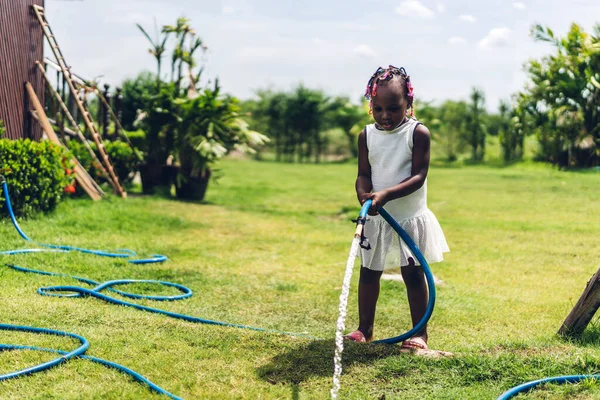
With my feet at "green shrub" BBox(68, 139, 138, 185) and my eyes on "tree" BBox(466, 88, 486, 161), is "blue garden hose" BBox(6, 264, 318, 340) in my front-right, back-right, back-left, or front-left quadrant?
back-right

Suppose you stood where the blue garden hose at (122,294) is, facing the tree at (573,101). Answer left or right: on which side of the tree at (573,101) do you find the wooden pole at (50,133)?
left

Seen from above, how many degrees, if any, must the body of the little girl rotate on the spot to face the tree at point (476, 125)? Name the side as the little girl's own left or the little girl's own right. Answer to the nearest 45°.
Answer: approximately 135° to the little girl's own right

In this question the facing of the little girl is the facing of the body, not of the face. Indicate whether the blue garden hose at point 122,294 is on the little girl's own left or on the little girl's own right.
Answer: on the little girl's own right

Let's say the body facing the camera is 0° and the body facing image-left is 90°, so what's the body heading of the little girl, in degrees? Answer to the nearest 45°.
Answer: approximately 45°

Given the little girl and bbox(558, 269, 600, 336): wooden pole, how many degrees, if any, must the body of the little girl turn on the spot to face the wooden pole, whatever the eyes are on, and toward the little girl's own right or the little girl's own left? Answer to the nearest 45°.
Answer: approximately 135° to the little girl's own left

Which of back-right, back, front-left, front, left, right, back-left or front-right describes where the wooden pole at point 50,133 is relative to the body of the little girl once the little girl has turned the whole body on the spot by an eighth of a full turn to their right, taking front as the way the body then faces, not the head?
front-right

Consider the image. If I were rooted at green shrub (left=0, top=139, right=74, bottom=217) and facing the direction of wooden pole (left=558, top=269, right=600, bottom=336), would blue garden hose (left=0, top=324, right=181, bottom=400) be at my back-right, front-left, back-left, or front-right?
front-right

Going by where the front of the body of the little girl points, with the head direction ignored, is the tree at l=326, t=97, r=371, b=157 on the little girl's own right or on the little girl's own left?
on the little girl's own right
